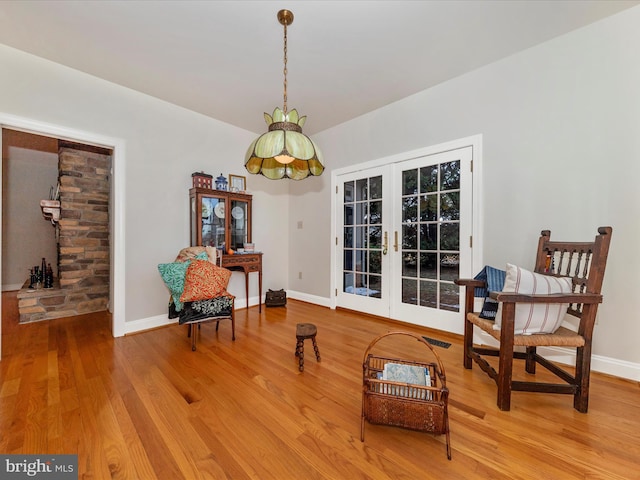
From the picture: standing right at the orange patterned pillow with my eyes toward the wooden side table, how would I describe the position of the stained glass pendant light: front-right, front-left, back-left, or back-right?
back-right

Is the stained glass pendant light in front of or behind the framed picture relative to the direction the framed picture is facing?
in front

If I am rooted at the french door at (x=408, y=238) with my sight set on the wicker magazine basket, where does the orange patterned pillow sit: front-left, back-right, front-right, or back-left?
front-right

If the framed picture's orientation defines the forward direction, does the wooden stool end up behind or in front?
in front

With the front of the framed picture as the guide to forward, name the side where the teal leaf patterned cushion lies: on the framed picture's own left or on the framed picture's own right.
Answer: on the framed picture's own right

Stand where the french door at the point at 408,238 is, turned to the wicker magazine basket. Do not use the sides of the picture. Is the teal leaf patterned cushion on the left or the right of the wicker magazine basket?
right

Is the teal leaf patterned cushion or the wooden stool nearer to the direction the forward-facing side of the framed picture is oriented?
the wooden stool

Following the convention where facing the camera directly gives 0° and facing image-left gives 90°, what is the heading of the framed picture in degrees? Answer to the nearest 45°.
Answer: approximately 315°
